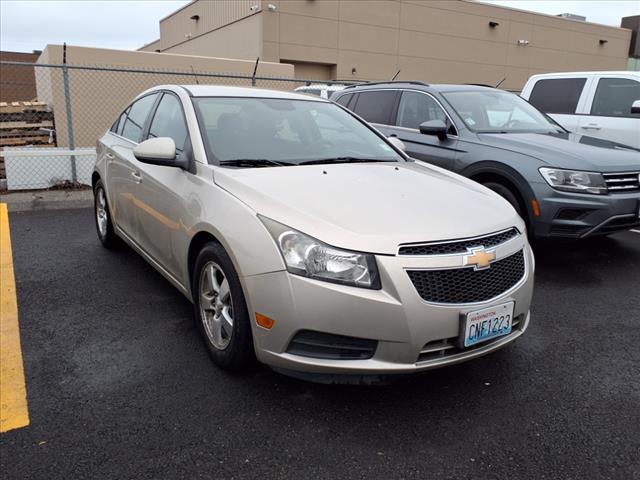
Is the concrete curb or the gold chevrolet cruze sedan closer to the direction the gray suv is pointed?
the gold chevrolet cruze sedan

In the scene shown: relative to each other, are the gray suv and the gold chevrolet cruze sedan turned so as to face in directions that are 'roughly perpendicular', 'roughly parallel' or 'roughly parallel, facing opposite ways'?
roughly parallel

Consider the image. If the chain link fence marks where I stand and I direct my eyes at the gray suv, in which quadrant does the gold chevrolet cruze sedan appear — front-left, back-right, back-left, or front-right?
front-right

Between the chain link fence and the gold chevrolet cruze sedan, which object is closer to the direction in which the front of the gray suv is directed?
the gold chevrolet cruze sedan

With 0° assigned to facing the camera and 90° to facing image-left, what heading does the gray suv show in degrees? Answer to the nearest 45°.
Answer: approximately 315°

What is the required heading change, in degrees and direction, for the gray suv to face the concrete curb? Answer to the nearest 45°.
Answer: approximately 135° to its right

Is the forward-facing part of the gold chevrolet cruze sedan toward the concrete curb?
no

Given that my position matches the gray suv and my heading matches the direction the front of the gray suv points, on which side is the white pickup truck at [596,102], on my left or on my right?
on my left

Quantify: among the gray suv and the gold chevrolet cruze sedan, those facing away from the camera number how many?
0

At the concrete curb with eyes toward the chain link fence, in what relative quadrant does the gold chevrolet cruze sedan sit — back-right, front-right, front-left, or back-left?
back-right

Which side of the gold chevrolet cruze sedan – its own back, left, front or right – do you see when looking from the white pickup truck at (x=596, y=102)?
left

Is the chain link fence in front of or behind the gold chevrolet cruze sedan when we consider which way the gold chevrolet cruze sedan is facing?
behind

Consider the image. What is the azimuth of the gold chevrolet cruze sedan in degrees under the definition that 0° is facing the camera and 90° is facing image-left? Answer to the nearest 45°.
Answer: approximately 315°

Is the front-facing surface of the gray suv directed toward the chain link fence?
no
